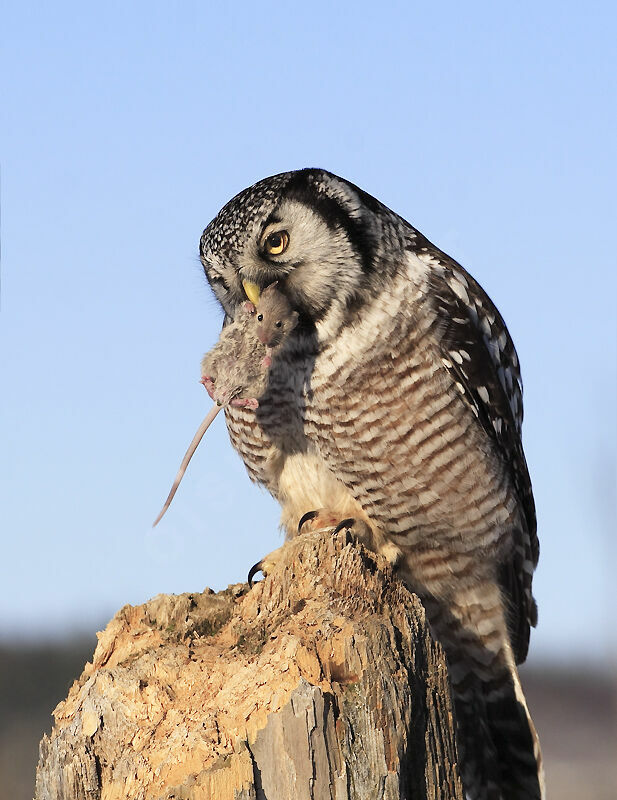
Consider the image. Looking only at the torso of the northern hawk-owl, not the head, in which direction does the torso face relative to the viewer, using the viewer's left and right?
facing the viewer and to the left of the viewer
